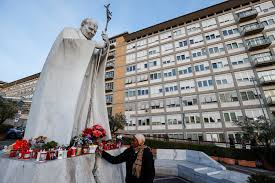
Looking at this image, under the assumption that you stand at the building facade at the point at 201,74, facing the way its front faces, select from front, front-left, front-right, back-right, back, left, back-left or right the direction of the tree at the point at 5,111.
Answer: front-right

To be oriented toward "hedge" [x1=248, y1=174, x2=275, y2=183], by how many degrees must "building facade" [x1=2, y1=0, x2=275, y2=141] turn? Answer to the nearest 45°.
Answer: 0° — it already faces it

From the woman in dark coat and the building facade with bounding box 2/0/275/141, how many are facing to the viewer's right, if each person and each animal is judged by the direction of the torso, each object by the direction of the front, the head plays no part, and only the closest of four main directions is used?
0

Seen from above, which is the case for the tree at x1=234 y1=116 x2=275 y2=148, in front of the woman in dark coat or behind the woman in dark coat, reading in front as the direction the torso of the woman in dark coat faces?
behind

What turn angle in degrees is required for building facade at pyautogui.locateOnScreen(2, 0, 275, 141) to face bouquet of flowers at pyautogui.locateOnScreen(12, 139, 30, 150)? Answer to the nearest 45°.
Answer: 0° — it already faces it

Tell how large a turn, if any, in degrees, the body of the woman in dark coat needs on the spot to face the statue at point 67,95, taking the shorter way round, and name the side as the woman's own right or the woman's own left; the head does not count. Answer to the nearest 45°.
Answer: approximately 90° to the woman's own right

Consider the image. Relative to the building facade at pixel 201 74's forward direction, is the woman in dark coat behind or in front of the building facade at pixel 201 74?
in front

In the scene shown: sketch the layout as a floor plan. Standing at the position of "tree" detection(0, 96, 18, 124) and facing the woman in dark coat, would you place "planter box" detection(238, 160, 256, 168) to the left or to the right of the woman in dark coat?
left
